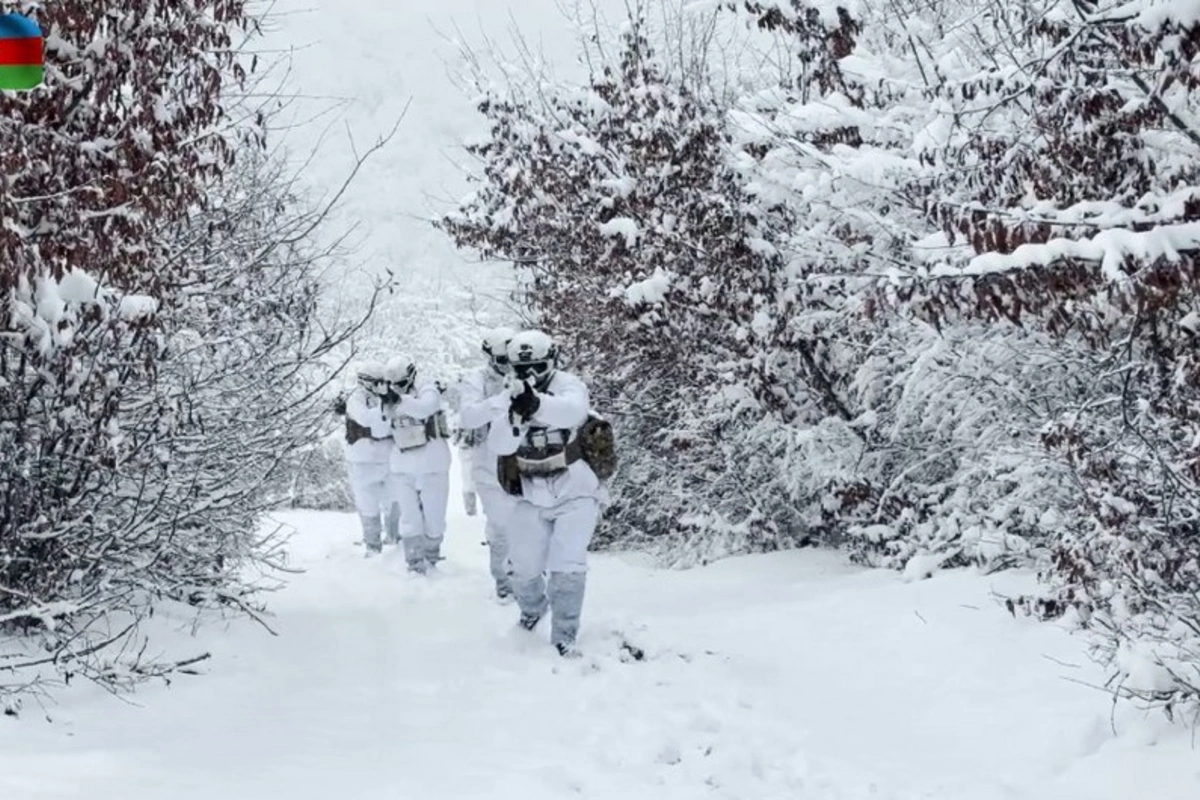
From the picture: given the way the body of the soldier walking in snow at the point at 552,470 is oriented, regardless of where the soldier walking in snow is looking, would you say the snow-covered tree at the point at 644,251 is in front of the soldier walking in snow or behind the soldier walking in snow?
behind

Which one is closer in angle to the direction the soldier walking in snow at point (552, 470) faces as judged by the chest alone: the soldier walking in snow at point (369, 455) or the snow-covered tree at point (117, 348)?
the snow-covered tree

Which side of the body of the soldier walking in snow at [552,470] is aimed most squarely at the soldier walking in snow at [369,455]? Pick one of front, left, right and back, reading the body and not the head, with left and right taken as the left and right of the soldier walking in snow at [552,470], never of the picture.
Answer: back

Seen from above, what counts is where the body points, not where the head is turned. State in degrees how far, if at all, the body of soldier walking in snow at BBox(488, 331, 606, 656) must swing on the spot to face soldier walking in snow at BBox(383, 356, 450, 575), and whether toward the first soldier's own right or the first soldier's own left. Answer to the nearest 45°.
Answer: approximately 180°

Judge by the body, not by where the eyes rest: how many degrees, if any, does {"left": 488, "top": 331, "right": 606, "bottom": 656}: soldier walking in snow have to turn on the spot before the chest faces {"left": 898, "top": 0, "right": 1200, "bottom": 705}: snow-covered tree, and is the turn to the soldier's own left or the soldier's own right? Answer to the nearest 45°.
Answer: approximately 45° to the soldier's own left

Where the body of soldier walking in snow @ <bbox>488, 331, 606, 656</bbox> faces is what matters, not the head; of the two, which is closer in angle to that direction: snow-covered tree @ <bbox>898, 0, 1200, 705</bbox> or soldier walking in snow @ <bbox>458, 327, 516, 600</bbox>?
the snow-covered tree

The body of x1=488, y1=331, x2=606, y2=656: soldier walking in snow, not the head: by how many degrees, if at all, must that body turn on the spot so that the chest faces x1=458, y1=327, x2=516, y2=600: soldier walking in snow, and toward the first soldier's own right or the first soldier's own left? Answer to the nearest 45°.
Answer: approximately 135° to the first soldier's own right

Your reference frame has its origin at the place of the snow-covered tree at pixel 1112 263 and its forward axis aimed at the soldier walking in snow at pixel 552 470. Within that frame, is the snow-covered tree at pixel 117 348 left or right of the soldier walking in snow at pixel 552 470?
left

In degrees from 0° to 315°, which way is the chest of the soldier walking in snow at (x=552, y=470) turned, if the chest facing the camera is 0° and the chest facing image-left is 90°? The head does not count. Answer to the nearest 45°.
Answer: approximately 0°
